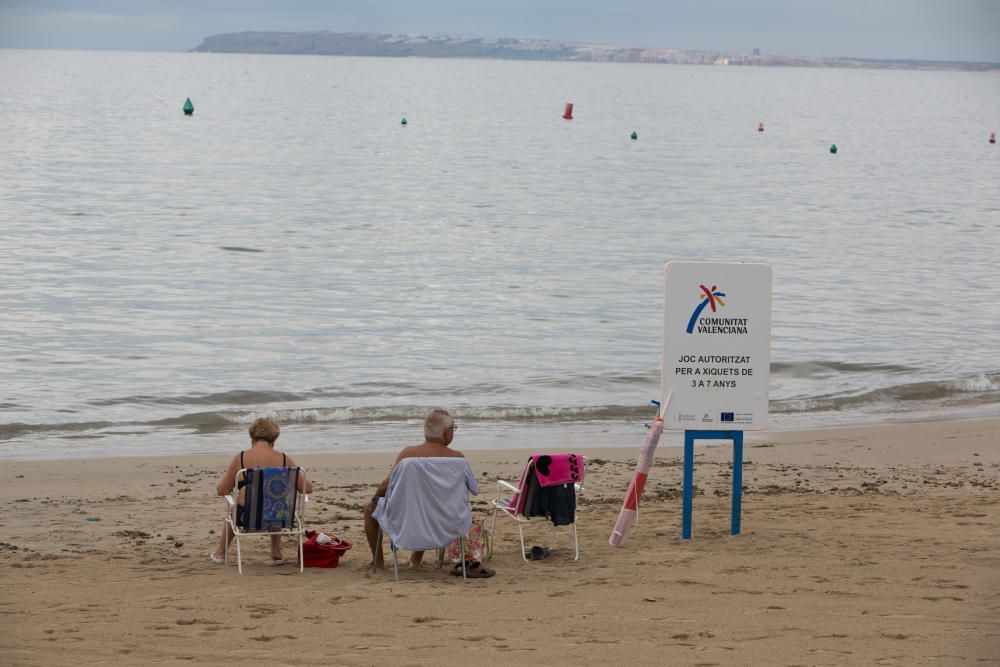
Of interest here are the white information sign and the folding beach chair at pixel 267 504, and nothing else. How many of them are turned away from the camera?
1

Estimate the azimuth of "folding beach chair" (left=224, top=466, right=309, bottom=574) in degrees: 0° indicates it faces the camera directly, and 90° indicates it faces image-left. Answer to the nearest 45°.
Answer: approximately 180°

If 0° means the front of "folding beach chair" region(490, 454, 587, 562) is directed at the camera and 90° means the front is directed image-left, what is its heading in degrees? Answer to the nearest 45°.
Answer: approximately 135°

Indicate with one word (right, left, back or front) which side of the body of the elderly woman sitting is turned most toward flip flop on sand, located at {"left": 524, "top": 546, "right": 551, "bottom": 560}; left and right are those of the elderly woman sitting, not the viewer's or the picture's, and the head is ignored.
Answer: right

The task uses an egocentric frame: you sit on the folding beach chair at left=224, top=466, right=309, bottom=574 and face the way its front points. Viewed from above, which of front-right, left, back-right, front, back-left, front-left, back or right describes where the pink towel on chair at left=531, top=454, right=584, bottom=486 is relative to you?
right

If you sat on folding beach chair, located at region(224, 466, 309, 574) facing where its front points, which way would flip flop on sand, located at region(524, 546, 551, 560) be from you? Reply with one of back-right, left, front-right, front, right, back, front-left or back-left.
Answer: right

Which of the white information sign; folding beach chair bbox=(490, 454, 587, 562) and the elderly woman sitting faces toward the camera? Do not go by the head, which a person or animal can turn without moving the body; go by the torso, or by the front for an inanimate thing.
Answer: the white information sign

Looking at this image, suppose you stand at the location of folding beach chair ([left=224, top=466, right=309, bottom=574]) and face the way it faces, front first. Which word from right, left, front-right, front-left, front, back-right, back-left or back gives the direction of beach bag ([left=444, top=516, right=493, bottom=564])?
right

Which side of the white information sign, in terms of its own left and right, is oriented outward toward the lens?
front

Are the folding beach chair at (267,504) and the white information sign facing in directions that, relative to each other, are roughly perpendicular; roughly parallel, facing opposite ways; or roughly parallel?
roughly parallel, facing opposite ways

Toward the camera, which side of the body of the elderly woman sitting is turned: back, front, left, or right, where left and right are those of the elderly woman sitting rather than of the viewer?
back

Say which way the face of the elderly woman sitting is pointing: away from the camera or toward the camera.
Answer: away from the camera

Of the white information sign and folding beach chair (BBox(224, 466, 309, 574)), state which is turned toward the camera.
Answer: the white information sign
